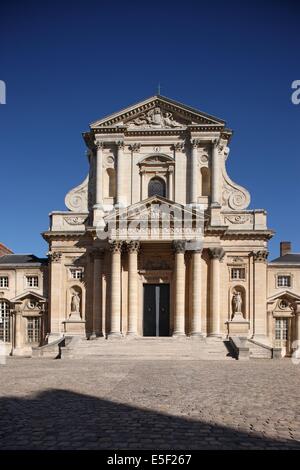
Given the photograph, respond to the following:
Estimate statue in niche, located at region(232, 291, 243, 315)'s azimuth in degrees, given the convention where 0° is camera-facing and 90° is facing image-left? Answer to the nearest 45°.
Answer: approximately 0°

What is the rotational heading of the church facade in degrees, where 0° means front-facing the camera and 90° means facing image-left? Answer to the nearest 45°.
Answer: approximately 0°

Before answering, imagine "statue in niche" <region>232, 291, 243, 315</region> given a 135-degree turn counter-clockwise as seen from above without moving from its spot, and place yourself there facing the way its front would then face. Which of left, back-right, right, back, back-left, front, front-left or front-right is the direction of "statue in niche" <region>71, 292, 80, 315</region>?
back-left
